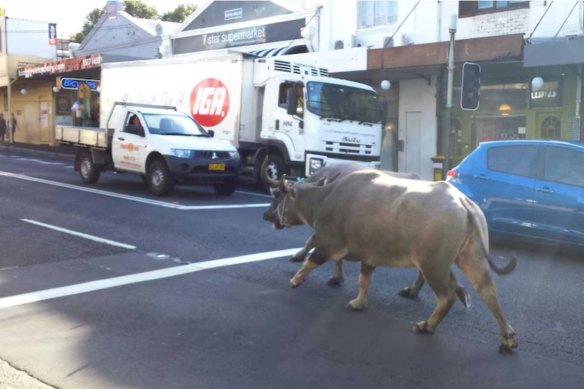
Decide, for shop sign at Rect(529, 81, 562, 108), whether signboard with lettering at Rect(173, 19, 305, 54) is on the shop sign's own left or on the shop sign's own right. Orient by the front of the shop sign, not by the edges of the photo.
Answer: on the shop sign's own right

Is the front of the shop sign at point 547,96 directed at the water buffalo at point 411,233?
yes

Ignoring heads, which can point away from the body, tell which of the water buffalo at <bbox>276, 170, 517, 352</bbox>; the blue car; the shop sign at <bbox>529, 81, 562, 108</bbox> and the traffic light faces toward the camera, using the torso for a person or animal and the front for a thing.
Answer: the shop sign

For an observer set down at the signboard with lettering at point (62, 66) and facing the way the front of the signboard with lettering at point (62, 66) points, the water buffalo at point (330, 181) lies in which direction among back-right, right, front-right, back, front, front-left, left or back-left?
front-left

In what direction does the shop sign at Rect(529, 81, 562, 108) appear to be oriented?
toward the camera

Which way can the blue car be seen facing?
to the viewer's right

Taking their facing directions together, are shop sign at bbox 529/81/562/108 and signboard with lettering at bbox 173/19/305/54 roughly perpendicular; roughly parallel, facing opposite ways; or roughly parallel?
roughly parallel

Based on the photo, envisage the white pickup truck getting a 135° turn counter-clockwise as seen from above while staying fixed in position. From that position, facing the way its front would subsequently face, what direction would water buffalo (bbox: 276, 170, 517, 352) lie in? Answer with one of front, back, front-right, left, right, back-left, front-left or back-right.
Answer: back

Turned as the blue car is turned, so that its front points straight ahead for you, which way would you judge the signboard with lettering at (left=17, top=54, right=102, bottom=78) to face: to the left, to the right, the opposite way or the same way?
to the right

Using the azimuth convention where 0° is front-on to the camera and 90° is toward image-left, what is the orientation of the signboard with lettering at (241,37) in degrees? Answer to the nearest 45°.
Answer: approximately 45°

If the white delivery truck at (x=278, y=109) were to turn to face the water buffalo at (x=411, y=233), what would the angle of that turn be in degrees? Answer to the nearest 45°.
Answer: approximately 45° to its right
